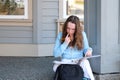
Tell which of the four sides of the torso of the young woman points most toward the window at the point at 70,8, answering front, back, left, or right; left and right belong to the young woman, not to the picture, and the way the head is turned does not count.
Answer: back

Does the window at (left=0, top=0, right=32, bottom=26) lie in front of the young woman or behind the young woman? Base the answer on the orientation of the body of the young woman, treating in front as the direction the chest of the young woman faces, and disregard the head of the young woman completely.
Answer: behind

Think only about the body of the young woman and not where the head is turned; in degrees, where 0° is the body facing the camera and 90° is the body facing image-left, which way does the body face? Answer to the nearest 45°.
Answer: approximately 0°
